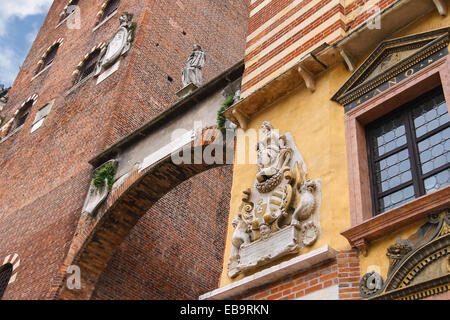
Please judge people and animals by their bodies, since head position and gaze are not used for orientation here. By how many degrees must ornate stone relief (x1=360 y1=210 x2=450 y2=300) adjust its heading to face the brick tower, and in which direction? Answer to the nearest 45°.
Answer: approximately 90° to its right

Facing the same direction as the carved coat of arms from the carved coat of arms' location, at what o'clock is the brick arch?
The brick arch is roughly at 3 o'clock from the carved coat of arms.

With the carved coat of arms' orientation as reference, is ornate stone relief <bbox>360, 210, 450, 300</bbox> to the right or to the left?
on its left

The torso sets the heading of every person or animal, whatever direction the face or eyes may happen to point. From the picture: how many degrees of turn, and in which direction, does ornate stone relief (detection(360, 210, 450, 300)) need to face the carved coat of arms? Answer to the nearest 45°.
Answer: approximately 90° to its right

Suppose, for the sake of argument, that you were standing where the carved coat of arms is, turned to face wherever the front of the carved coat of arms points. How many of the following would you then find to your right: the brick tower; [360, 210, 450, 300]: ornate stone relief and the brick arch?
2

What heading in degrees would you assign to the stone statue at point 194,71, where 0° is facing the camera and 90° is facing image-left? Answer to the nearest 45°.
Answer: approximately 45°

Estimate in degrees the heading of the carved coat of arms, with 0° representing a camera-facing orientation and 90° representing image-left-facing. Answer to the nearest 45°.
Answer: approximately 45°
